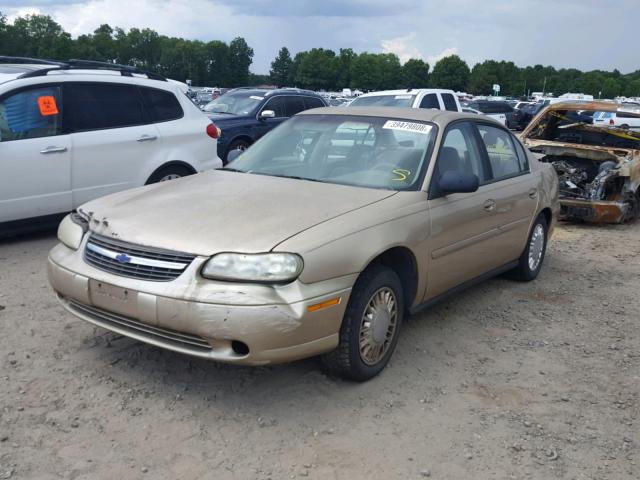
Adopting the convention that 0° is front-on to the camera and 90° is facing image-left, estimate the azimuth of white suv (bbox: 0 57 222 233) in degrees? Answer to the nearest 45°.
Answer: approximately 45°

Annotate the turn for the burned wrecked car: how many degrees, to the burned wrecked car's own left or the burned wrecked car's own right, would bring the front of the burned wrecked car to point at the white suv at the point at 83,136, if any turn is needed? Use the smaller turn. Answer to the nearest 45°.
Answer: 0° — it already faces it

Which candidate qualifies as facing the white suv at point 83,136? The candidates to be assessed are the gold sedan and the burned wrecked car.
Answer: the burned wrecked car

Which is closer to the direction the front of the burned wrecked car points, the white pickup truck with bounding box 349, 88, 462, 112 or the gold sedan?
the gold sedan

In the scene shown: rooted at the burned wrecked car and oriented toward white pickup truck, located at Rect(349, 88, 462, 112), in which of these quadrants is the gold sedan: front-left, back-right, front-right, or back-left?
back-left

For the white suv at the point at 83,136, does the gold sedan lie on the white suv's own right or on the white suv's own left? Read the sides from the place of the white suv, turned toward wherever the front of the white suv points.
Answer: on the white suv's own left

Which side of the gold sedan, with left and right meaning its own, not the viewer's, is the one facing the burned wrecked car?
back

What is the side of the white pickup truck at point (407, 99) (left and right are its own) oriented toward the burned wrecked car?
left

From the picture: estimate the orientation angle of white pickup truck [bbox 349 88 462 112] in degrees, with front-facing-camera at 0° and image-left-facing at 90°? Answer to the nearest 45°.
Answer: approximately 45°

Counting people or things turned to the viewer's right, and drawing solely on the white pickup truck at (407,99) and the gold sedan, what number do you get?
0

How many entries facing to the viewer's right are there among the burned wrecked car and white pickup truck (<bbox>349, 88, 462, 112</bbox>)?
0
